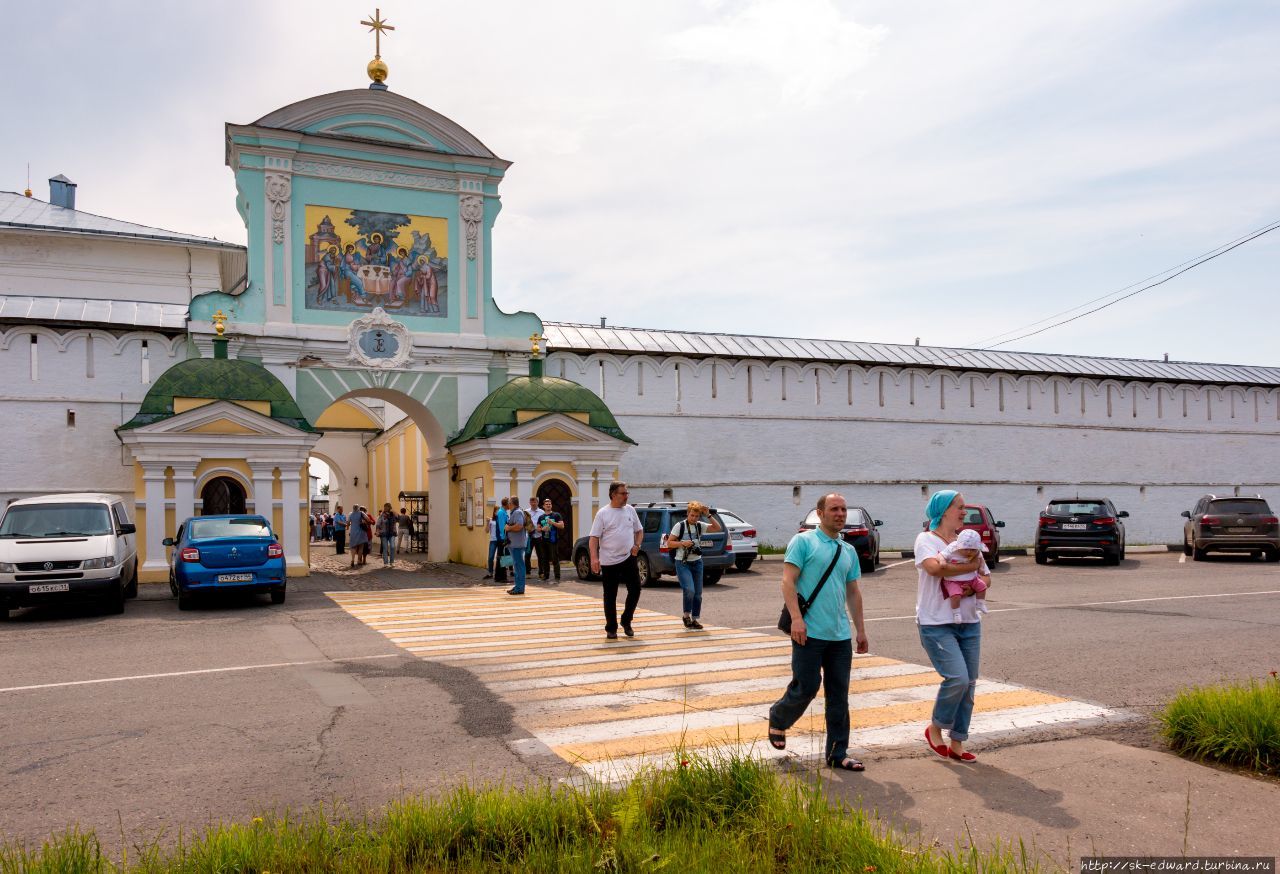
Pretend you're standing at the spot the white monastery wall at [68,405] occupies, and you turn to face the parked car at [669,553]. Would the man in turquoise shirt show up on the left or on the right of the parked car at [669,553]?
right

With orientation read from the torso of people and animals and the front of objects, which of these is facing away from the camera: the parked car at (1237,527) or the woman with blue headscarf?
the parked car

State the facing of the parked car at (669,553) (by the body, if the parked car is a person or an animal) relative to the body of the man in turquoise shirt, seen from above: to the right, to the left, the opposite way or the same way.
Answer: the opposite way

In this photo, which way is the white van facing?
toward the camera

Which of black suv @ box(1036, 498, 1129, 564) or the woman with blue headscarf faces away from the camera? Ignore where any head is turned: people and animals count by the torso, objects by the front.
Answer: the black suv

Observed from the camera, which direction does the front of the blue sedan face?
facing away from the viewer

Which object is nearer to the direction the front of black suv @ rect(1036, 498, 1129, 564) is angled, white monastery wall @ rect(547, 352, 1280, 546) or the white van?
the white monastery wall

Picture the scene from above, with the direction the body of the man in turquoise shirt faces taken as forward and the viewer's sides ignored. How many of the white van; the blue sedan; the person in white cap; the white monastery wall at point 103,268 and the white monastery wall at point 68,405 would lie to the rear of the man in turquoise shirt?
4

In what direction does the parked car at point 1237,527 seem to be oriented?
away from the camera

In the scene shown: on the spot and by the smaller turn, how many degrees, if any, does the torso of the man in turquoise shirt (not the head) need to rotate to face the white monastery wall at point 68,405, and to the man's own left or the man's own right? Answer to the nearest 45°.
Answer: approximately 180°

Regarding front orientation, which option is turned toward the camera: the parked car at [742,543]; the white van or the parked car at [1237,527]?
the white van

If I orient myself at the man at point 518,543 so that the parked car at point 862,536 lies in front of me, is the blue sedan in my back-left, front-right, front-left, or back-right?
back-left

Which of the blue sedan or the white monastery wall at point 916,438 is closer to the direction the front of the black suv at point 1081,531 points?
the white monastery wall

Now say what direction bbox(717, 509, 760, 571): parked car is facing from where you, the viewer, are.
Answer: facing away from the viewer and to the left of the viewer

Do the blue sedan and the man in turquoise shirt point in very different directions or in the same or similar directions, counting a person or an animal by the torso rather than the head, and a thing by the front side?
very different directions

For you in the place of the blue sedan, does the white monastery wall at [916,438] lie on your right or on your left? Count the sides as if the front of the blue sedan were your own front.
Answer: on your right

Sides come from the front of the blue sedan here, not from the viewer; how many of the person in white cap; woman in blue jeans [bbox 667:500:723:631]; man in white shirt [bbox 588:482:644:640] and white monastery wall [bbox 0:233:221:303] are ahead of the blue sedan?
1
